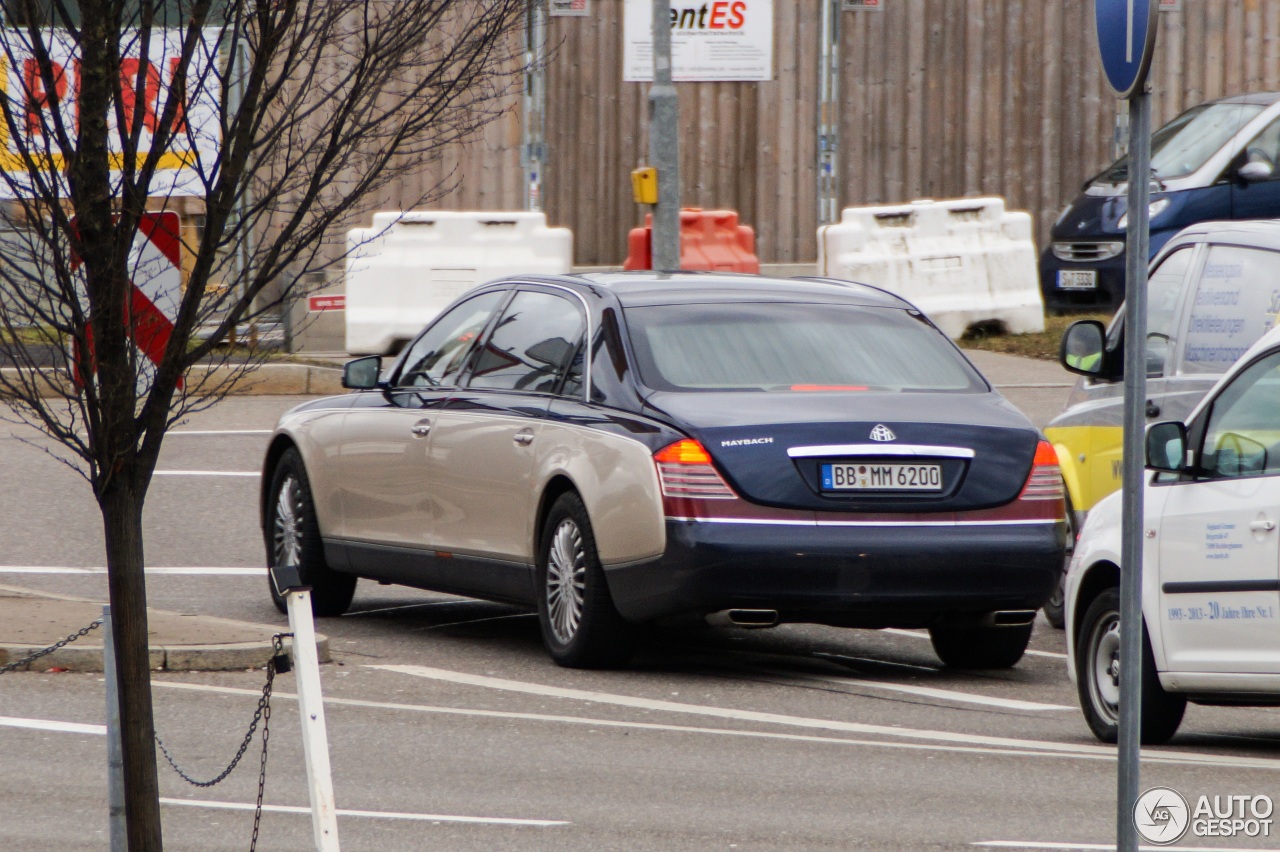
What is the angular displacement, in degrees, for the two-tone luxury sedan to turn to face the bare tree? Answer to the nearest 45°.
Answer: approximately 135° to its left

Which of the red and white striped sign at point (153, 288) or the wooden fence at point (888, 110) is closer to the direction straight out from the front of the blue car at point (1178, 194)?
the red and white striped sign

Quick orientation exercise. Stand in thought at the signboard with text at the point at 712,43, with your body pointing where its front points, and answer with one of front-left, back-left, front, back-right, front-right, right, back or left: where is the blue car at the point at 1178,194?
front-left

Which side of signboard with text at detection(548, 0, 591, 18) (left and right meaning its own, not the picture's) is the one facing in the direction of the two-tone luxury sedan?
front

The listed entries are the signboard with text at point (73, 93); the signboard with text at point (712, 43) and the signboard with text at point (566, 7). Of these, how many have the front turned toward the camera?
3

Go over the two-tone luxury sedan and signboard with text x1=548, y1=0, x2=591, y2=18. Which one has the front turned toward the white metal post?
the signboard with text

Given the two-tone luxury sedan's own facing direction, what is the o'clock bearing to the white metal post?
The white metal post is roughly at 8 o'clock from the two-tone luxury sedan.

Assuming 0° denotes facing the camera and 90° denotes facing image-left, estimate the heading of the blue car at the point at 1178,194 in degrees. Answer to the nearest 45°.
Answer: approximately 45°

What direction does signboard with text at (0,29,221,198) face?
toward the camera

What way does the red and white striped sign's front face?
toward the camera

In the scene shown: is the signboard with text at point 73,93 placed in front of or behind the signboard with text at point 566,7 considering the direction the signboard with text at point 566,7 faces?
in front

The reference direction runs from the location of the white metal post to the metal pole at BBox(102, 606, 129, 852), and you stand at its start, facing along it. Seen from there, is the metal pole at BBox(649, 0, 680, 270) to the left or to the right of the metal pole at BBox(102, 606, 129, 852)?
right

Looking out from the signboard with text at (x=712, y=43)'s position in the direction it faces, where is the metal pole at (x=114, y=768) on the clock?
The metal pole is roughly at 12 o'clock from the signboard with text.
